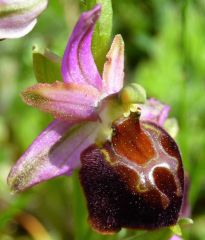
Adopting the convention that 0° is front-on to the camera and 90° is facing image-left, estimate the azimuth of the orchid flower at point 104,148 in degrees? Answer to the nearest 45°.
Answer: approximately 315°
